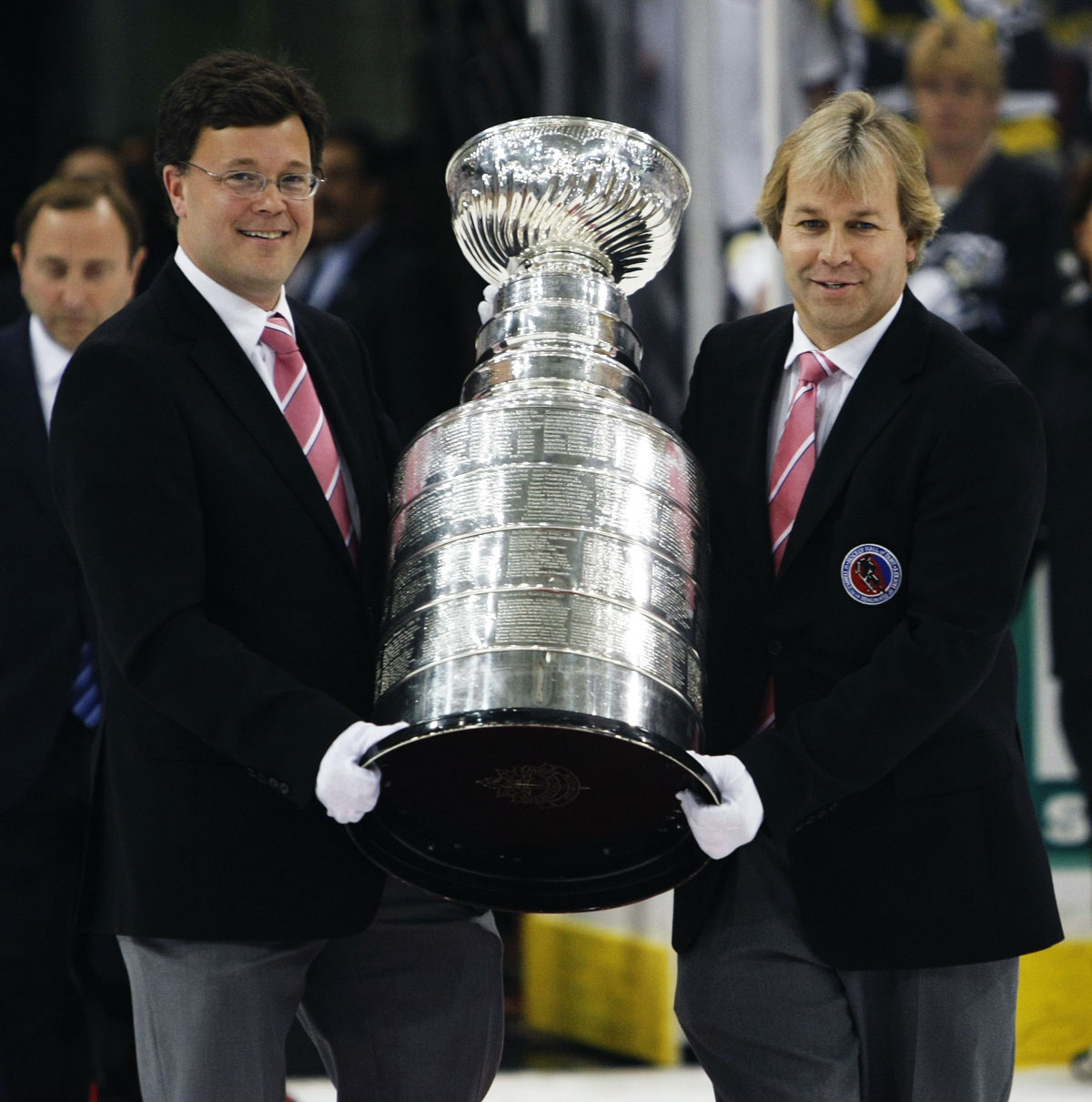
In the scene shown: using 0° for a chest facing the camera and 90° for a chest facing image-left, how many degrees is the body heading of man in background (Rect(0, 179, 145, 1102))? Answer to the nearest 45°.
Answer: approximately 0°

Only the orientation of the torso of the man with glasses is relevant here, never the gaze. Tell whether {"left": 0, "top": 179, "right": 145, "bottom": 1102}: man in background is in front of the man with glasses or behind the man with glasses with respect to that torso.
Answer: behind

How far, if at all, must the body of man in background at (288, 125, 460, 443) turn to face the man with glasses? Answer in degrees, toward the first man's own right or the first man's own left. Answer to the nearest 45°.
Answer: approximately 45° to the first man's own left

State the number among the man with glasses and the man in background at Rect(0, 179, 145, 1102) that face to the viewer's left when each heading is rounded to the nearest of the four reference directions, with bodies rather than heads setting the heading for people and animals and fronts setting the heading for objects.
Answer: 0

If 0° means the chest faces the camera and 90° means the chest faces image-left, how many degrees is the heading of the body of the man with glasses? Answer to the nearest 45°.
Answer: approximately 315°

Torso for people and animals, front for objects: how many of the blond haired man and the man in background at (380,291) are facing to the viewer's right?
0

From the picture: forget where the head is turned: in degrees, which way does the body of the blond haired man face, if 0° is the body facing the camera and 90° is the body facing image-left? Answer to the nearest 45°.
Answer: approximately 45°

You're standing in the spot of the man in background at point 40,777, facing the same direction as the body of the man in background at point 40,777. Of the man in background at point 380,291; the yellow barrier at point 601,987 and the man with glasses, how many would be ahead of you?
1
